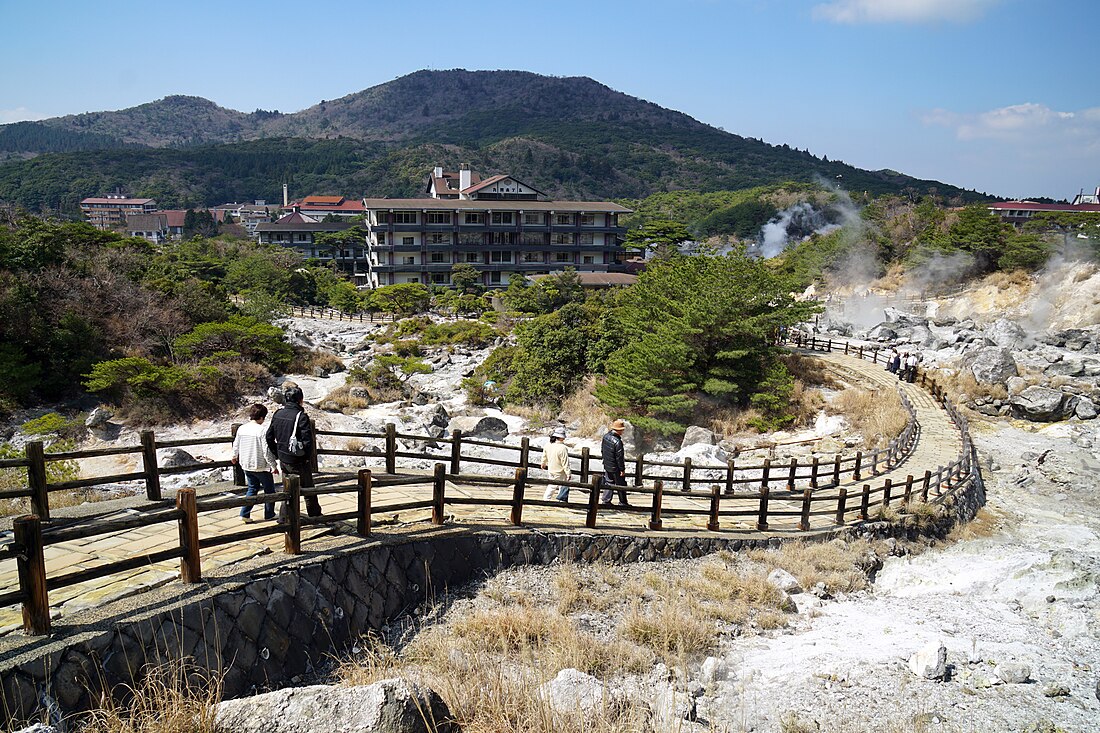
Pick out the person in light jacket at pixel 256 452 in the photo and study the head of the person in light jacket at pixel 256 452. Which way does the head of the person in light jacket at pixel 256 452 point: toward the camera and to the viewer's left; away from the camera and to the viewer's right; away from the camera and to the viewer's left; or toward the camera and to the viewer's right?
away from the camera and to the viewer's right

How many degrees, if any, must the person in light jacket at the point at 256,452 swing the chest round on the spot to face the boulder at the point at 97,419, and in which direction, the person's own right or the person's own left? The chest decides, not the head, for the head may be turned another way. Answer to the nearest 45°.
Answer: approximately 45° to the person's own left

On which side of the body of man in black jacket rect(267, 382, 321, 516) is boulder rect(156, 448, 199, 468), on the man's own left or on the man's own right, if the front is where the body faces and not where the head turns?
on the man's own left

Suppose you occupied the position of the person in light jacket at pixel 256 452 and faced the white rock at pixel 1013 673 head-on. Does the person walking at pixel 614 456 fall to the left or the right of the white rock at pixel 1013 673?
left

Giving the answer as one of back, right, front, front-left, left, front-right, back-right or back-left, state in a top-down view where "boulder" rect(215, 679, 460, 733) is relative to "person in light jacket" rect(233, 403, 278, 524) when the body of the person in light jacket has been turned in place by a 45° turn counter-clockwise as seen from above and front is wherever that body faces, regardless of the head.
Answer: back

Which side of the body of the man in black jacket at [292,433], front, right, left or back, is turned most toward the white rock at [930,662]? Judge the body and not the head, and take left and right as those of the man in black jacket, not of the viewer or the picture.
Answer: right

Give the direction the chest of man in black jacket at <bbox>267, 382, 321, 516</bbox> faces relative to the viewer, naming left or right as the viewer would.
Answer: facing away from the viewer and to the right of the viewer

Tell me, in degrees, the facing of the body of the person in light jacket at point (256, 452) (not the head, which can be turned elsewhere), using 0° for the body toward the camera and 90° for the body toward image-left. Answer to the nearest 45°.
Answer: approximately 225°
